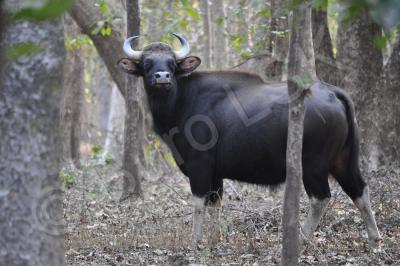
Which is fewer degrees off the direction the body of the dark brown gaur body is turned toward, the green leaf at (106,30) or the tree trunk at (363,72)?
the green leaf

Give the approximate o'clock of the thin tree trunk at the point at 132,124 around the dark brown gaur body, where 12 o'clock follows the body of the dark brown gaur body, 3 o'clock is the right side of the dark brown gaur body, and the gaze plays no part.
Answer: The thin tree trunk is roughly at 2 o'clock from the dark brown gaur body.

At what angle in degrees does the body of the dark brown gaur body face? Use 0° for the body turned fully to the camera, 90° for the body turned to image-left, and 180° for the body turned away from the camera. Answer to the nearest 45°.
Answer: approximately 90°

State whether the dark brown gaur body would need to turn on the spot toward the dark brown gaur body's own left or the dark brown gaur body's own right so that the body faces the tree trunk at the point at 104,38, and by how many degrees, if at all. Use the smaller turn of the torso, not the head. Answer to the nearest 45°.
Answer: approximately 45° to the dark brown gaur body's own right

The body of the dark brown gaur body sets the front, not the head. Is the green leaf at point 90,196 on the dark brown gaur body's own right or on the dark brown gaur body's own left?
on the dark brown gaur body's own right

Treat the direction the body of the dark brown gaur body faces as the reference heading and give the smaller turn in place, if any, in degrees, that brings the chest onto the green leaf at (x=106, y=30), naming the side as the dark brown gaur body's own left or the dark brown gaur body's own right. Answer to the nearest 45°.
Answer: approximately 45° to the dark brown gaur body's own right

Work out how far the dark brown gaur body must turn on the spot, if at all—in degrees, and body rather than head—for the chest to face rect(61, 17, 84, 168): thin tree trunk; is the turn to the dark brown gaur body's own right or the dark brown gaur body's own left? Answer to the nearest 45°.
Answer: approximately 45° to the dark brown gaur body's own right
